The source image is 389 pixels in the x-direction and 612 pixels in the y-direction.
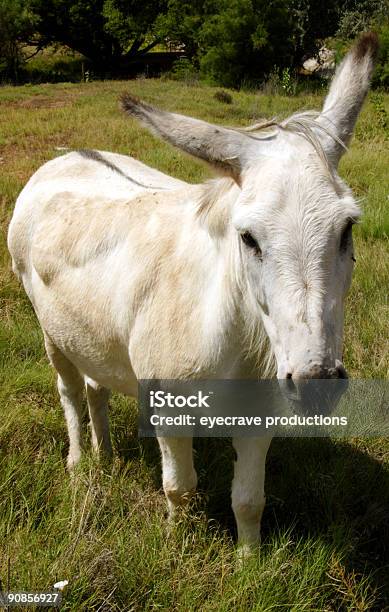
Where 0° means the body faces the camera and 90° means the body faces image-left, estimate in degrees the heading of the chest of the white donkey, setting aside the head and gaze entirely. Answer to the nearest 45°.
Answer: approximately 315°
